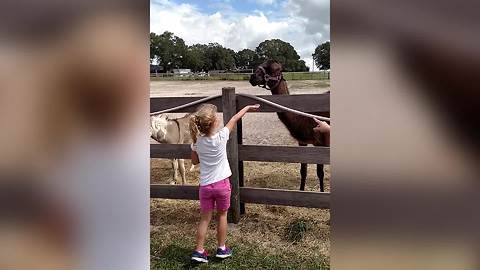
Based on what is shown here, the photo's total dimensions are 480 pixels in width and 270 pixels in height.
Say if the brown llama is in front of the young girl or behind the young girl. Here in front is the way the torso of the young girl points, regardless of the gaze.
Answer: in front

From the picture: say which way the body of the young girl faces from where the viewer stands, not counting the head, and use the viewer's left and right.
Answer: facing away from the viewer and to the right of the viewer

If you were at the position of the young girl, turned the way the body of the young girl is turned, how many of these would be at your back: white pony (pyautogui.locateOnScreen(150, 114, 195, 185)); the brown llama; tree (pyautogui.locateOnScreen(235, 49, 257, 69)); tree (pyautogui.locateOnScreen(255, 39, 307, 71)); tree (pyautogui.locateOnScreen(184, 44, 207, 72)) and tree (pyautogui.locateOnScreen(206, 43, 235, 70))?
0

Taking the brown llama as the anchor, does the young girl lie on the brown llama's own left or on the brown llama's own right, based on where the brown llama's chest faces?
on the brown llama's own left

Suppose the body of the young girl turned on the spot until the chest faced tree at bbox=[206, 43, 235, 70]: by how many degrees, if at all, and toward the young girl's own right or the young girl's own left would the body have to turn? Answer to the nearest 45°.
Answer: approximately 45° to the young girl's own left

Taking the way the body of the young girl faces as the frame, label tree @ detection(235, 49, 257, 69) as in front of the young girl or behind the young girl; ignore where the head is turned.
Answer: in front

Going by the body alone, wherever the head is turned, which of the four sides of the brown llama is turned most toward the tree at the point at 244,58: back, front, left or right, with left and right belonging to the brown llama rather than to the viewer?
right

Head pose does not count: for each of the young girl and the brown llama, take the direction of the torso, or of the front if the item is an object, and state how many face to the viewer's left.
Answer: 1

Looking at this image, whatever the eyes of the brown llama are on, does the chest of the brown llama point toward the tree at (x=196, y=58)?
no

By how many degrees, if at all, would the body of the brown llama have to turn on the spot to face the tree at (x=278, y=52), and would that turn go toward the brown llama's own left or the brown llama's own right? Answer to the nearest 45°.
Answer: approximately 90° to the brown llama's own right

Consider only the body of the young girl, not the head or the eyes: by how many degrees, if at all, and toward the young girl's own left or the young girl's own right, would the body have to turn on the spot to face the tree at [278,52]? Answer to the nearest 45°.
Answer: approximately 45° to the young girl's own left

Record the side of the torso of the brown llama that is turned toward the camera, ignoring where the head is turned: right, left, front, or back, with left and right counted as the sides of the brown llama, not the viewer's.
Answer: left

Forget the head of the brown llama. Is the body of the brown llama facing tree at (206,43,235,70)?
no
